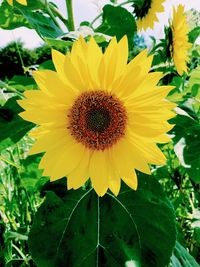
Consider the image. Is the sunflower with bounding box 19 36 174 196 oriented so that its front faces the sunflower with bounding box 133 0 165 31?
no

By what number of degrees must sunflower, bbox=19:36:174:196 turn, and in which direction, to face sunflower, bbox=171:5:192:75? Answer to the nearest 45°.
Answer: approximately 135° to its left

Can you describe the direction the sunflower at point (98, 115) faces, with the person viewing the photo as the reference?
facing the viewer

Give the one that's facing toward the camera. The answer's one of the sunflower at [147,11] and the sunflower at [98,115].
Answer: the sunflower at [98,115]
